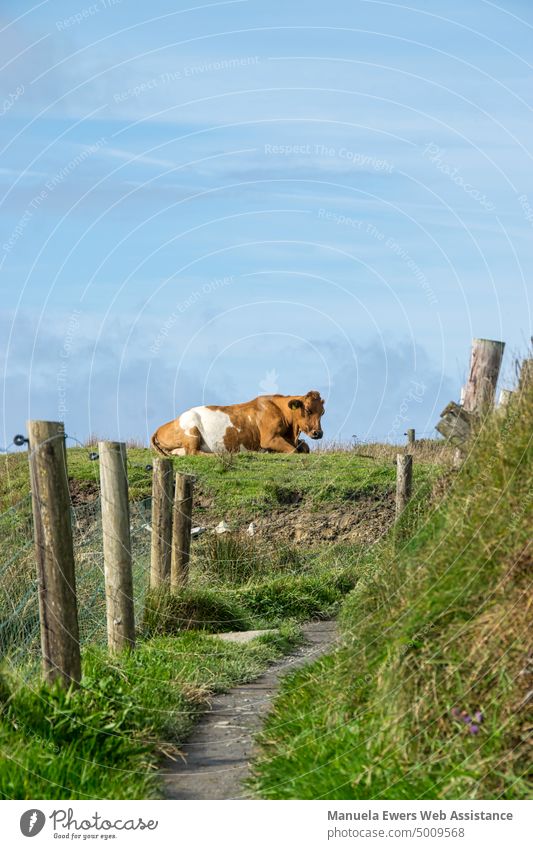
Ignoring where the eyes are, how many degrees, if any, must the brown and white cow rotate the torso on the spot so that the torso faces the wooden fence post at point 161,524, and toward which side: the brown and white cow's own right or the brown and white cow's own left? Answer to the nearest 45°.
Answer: approximately 90° to the brown and white cow's own right

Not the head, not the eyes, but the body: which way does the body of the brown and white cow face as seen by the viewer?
to the viewer's right

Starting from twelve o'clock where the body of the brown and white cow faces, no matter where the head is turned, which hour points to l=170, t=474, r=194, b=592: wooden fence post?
The wooden fence post is roughly at 3 o'clock from the brown and white cow.

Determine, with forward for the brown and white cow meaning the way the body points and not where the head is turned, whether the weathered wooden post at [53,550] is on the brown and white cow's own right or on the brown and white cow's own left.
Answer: on the brown and white cow's own right

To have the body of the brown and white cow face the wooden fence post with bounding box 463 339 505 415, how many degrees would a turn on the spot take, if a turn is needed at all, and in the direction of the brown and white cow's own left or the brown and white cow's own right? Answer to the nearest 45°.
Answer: approximately 90° to the brown and white cow's own right

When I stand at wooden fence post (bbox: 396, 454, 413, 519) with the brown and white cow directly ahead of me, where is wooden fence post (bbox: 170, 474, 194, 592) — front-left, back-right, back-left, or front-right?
back-left

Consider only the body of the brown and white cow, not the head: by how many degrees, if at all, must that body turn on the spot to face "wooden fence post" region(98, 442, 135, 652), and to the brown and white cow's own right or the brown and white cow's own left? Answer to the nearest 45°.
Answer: approximately 90° to the brown and white cow's own right
